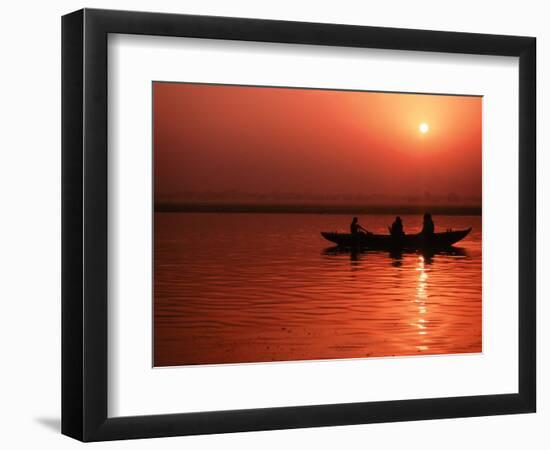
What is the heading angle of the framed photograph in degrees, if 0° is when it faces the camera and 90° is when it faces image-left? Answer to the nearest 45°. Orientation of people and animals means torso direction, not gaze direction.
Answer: approximately 315°
